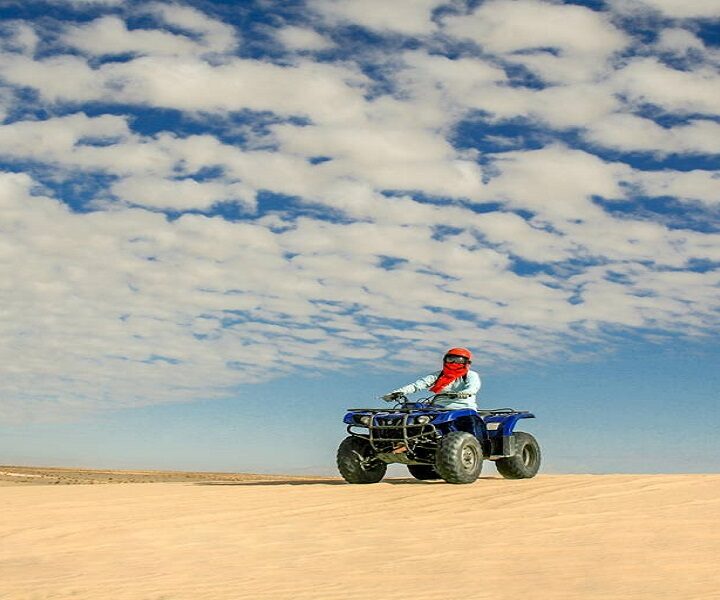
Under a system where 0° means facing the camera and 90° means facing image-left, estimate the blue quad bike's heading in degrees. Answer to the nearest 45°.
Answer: approximately 45°

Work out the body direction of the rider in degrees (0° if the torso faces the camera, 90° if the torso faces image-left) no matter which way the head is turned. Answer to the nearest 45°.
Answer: approximately 45°
